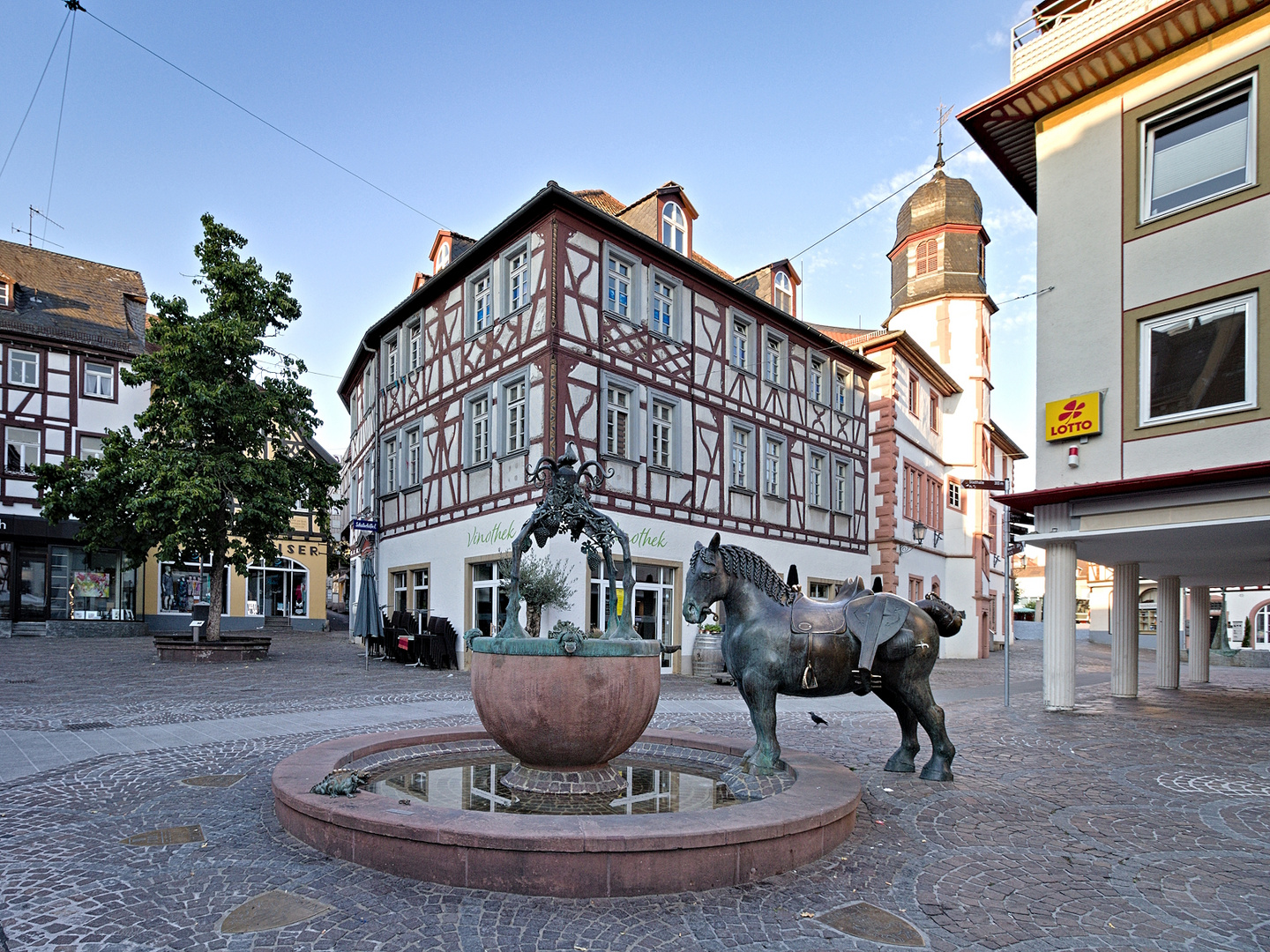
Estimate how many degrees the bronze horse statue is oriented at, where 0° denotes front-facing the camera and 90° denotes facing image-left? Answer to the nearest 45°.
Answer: approximately 90°

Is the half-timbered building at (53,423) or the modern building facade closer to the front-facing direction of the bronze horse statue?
the half-timbered building

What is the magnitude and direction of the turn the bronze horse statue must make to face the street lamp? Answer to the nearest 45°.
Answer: approximately 90° to its right

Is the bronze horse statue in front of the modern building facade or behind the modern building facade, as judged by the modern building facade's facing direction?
in front

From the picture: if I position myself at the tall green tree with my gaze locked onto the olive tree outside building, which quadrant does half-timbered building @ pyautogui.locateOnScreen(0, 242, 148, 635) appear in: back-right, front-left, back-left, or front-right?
back-left
